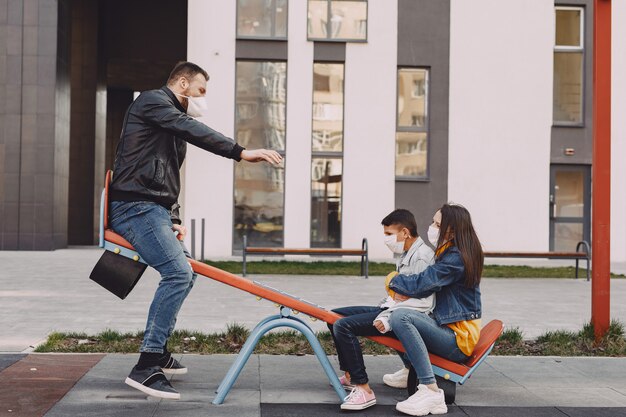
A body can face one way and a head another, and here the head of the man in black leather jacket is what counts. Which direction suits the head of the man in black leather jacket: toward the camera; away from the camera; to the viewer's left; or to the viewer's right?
to the viewer's right

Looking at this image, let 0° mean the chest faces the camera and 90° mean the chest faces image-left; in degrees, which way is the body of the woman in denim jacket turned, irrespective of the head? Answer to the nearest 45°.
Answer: approximately 90°

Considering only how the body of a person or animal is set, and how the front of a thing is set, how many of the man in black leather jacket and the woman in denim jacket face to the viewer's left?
1

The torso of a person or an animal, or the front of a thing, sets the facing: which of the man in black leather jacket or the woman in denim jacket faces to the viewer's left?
the woman in denim jacket

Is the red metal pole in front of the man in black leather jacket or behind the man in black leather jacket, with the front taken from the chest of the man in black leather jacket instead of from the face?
in front

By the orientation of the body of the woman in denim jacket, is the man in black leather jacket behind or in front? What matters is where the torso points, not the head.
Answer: in front

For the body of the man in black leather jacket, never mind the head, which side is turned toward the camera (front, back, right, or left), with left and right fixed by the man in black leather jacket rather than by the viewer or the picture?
right

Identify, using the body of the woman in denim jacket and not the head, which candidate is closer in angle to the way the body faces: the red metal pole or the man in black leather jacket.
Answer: the man in black leather jacket

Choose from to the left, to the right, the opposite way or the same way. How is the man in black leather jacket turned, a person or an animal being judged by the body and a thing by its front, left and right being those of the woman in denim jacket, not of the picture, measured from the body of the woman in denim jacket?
the opposite way
